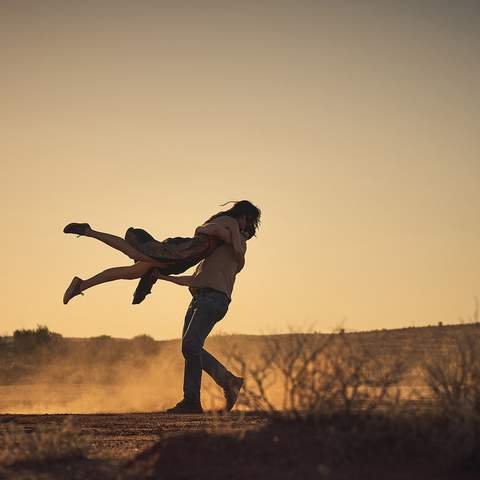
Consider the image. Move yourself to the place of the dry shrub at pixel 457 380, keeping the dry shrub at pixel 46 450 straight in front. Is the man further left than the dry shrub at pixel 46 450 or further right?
right

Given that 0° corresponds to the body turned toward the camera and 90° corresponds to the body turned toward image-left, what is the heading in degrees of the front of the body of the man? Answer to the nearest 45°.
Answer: approximately 90°
